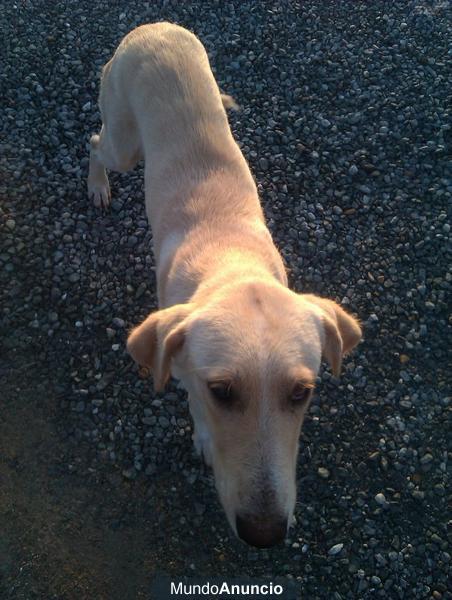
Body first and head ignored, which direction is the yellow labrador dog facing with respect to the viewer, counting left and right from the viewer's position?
facing the viewer
